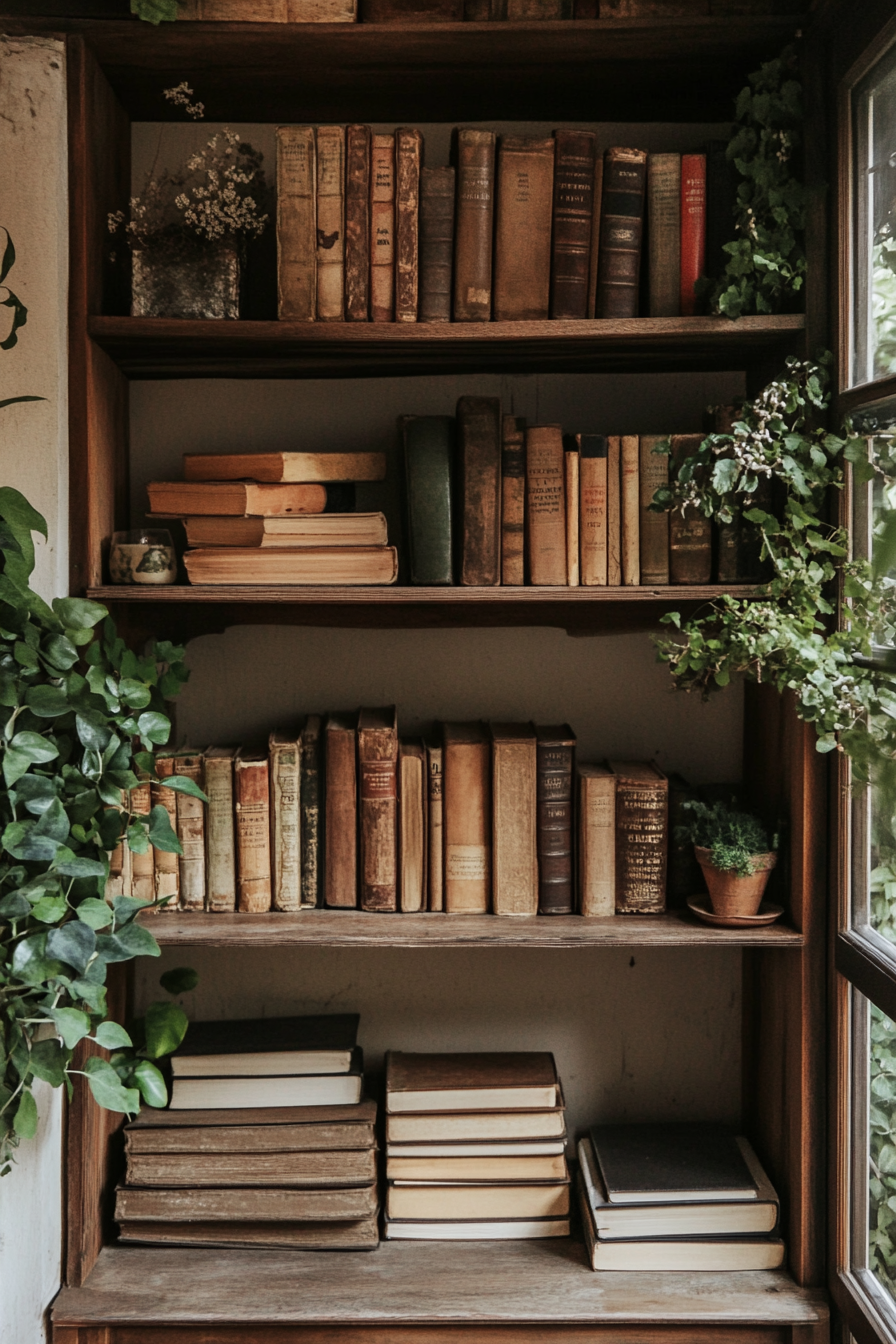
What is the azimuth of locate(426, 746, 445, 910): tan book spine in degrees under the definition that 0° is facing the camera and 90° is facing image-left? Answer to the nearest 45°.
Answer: approximately 0°
